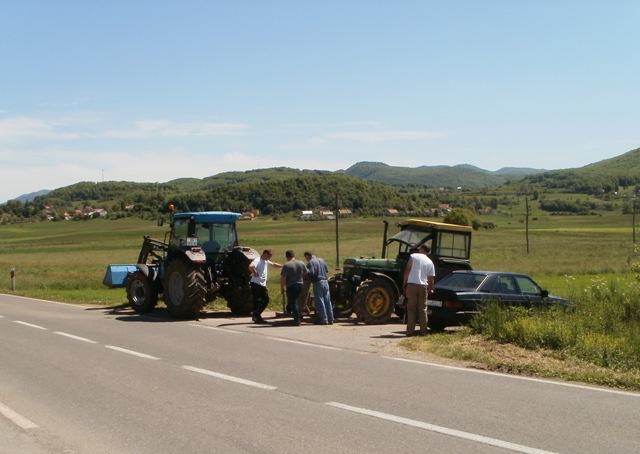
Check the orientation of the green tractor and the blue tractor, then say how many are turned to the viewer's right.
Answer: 0

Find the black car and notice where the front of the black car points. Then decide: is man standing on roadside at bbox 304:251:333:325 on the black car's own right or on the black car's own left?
on the black car's own left

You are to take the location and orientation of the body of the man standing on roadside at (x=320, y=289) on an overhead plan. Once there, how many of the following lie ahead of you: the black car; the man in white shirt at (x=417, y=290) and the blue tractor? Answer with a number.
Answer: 1

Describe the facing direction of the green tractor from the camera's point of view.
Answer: facing the viewer and to the left of the viewer

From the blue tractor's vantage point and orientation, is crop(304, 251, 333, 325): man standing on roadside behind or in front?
behind

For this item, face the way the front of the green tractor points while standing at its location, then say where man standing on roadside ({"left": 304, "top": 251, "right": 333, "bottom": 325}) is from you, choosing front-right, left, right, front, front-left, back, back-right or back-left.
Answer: front

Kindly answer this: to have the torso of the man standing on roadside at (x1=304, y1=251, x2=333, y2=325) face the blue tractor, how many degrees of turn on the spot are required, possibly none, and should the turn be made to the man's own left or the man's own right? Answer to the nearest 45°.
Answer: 0° — they already face it

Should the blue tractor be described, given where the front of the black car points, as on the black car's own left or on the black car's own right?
on the black car's own left

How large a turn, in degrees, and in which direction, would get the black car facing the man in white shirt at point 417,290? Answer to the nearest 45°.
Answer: approximately 180°

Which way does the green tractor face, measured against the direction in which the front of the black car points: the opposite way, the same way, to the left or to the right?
the opposite way

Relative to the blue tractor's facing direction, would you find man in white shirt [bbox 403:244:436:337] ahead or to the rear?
to the rear

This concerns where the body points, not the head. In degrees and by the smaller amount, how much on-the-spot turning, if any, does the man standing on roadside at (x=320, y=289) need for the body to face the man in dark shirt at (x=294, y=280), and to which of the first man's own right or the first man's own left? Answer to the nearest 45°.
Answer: approximately 45° to the first man's own left

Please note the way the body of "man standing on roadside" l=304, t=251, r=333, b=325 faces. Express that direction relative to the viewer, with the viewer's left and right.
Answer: facing away from the viewer and to the left of the viewer

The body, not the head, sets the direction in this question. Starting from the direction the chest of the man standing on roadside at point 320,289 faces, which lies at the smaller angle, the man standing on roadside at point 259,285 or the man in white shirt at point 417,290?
the man standing on roadside

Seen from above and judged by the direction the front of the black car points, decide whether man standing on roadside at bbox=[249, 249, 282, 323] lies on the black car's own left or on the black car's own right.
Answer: on the black car's own left

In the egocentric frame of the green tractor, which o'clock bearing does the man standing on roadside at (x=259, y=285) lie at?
The man standing on roadside is roughly at 1 o'clock from the green tractor.

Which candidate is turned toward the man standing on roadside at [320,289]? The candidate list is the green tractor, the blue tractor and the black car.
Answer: the green tractor
